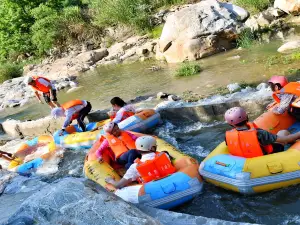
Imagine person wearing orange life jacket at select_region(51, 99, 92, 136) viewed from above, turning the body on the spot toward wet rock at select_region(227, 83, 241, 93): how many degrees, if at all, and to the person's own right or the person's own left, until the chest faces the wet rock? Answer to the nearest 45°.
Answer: approximately 180°

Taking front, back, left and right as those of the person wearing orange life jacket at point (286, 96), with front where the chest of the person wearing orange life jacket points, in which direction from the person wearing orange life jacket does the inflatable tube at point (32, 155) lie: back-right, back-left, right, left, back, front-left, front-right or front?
front

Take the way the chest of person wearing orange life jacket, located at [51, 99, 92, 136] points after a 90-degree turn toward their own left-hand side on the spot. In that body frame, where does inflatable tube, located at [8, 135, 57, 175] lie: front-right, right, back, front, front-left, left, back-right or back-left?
right

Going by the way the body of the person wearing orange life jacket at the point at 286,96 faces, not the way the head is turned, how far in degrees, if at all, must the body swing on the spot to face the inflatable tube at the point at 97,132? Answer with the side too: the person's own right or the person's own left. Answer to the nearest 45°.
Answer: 0° — they already face it

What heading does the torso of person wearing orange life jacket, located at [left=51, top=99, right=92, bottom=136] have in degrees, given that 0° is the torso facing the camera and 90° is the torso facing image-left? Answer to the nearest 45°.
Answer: approximately 90°

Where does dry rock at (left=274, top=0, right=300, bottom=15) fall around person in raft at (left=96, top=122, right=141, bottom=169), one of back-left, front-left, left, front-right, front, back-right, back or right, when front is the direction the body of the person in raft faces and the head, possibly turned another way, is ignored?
left

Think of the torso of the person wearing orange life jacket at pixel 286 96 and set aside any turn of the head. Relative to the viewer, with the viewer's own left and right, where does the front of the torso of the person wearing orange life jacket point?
facing to the left of the viewer
